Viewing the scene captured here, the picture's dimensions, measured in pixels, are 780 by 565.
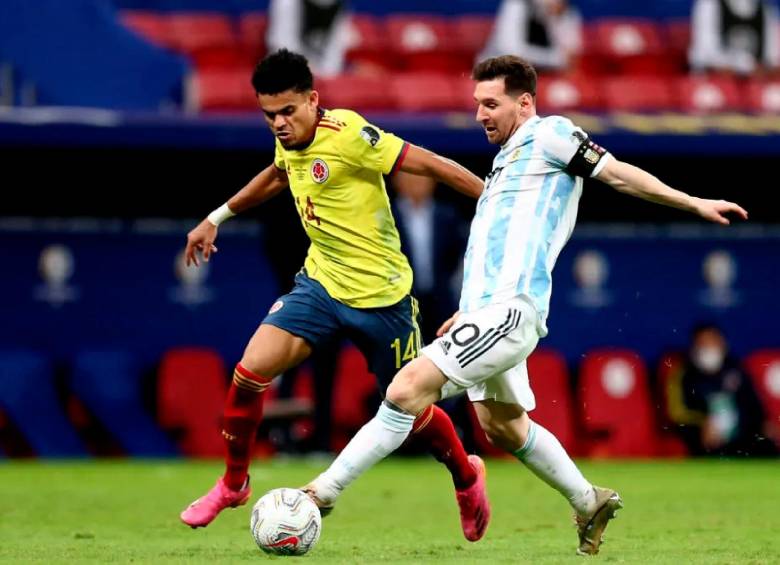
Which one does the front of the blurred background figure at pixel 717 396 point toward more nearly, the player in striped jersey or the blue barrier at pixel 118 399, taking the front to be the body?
the player in striped jersey

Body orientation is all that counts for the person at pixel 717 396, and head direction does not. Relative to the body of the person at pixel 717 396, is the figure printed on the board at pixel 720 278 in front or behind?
behind

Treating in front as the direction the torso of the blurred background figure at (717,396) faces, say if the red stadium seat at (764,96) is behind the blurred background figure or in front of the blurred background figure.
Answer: behind

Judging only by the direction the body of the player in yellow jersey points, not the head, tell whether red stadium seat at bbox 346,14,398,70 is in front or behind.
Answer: behind

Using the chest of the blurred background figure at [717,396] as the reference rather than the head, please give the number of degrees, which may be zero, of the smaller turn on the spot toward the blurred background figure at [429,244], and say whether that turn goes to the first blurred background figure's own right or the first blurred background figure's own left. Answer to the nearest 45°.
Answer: approximately 45° to the first blurred background figure's own right

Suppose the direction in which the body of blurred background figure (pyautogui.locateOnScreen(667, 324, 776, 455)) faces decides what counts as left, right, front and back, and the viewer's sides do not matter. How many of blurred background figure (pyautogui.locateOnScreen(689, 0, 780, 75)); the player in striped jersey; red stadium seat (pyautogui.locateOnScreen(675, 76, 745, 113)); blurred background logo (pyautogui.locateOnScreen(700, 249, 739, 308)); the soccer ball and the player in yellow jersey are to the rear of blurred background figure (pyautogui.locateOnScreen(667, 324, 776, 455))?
3

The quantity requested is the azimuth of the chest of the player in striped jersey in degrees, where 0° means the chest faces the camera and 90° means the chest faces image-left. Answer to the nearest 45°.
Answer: approximately 45°

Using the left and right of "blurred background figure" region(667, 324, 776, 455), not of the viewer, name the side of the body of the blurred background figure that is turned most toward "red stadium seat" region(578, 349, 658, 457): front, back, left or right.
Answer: right

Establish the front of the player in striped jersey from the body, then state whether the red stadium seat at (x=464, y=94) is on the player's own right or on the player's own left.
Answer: on the player's own right
